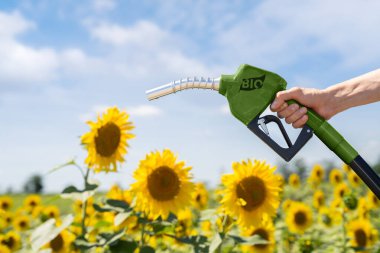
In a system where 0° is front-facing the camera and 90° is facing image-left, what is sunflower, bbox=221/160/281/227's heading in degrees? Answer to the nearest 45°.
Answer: approximately 0°

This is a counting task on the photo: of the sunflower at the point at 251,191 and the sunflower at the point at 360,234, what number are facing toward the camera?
2

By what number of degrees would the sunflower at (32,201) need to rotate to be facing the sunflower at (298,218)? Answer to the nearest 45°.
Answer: approximately 45° to its left

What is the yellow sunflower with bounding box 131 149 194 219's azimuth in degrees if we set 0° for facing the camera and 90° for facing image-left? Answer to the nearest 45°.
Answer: approximately 0°
